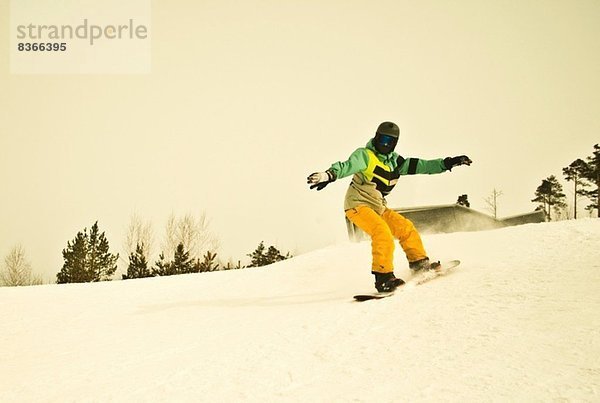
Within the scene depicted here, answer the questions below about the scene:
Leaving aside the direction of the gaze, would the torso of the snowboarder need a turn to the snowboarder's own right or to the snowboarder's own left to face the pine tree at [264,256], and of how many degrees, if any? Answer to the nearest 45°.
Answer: approximately 135° to the snowboarder's own left

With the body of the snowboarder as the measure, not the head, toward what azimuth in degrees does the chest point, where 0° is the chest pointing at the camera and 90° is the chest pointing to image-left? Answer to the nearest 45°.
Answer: approximately 315°

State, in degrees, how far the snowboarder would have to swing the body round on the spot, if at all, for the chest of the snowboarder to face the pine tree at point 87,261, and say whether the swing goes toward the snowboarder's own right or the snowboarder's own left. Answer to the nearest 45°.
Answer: approximately 180°

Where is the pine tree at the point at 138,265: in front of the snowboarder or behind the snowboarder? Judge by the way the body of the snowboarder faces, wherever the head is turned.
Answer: behind
